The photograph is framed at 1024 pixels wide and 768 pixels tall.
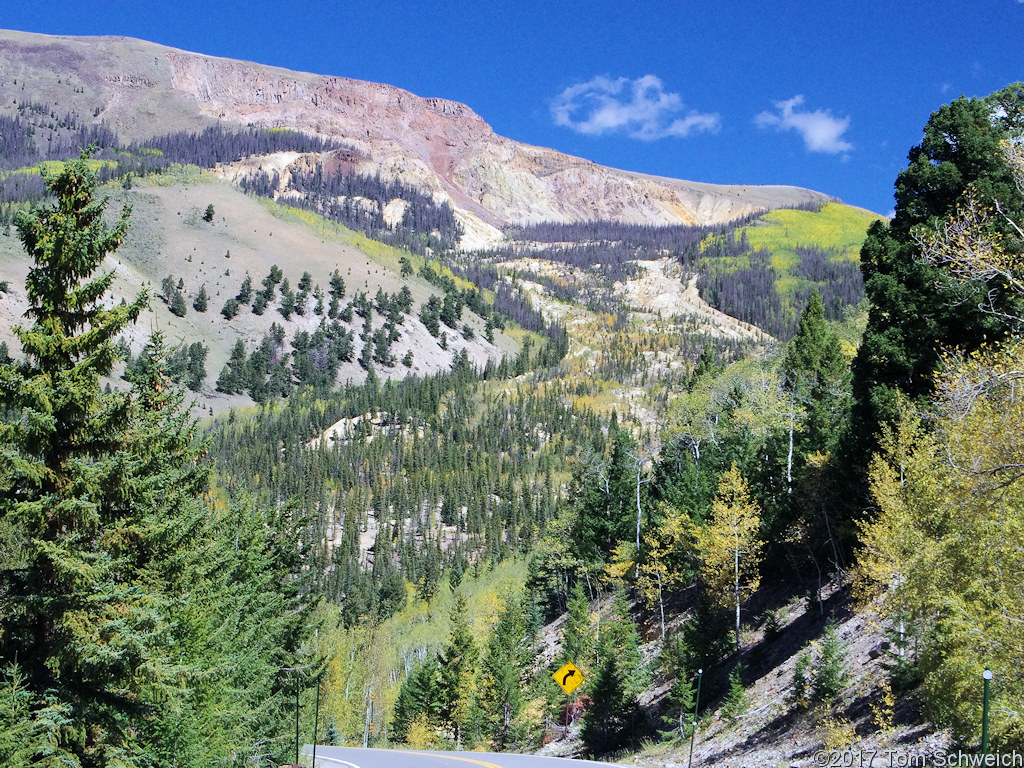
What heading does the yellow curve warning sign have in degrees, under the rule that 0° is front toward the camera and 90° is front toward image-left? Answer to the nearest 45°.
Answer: approximately 0°
